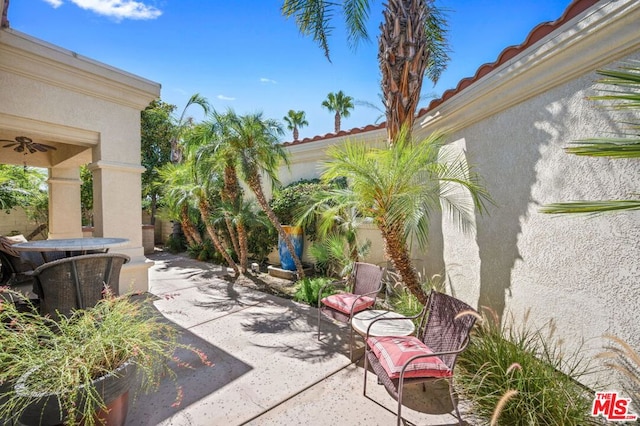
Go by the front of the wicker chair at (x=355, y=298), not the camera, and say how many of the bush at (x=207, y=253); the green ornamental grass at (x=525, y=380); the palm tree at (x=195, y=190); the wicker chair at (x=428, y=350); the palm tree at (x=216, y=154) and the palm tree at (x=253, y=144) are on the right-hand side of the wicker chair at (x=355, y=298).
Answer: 4

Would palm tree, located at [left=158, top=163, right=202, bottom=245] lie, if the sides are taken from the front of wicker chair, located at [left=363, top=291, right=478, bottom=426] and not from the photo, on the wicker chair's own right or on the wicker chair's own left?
on the wicker chair's own right

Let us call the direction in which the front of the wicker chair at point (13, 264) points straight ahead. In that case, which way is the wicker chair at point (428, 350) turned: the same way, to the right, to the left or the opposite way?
the opposite way

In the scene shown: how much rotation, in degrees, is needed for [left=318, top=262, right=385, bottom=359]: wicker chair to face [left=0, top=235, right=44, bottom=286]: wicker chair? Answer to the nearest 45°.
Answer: approximately 45° to its right

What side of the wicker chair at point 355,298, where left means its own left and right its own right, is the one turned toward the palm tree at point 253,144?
right

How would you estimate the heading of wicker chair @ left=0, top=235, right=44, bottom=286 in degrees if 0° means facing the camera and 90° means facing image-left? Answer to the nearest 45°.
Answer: approximately 270°

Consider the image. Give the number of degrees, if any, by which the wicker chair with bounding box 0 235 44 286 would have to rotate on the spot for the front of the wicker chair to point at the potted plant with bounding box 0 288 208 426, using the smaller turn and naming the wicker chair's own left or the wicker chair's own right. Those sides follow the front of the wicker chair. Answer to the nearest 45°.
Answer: approximately 90° to the wicker chair's own right

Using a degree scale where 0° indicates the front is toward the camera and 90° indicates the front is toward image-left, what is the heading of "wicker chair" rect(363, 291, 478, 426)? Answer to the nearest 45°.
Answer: approximately 45°
